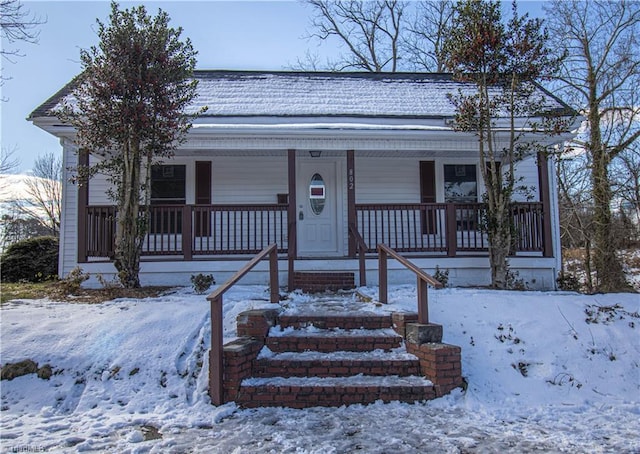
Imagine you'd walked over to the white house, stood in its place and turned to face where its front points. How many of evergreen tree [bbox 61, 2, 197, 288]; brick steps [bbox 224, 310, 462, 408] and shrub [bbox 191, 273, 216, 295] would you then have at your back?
0

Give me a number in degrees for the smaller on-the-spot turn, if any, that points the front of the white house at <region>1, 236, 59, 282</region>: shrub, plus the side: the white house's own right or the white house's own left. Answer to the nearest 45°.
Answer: approximately 90° to the white house's own right

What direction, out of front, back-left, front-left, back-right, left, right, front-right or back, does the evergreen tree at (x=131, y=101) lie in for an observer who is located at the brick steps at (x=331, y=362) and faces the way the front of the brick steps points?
back-right

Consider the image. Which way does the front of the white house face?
toward the camera

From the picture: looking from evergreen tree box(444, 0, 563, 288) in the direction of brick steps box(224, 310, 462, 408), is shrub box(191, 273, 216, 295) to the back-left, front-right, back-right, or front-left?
front-right

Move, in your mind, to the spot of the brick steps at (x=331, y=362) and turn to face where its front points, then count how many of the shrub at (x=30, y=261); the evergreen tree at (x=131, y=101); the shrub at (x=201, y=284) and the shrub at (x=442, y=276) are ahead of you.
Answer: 0

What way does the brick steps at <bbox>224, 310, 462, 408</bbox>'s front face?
toward the camera

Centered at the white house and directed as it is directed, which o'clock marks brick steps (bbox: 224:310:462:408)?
The brick steps is roughly at 12 o'clock from the white house.

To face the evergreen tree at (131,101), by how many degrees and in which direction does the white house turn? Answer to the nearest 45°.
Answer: approximately 45° to its right

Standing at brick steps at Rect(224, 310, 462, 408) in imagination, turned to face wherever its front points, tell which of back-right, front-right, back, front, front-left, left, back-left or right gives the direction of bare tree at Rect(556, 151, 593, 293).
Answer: back-left

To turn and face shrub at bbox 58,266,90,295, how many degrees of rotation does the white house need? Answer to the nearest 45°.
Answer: approximately 45° to its right

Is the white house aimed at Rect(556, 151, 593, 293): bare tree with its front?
no

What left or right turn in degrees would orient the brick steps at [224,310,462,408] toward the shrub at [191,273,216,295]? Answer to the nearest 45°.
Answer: approximately 135° to its right

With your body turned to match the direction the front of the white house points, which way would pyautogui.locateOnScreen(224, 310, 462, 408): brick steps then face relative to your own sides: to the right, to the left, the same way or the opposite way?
the same way

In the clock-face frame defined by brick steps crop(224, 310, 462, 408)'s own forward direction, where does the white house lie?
The white house is roughly at 6 o'clock from the brick steps.
